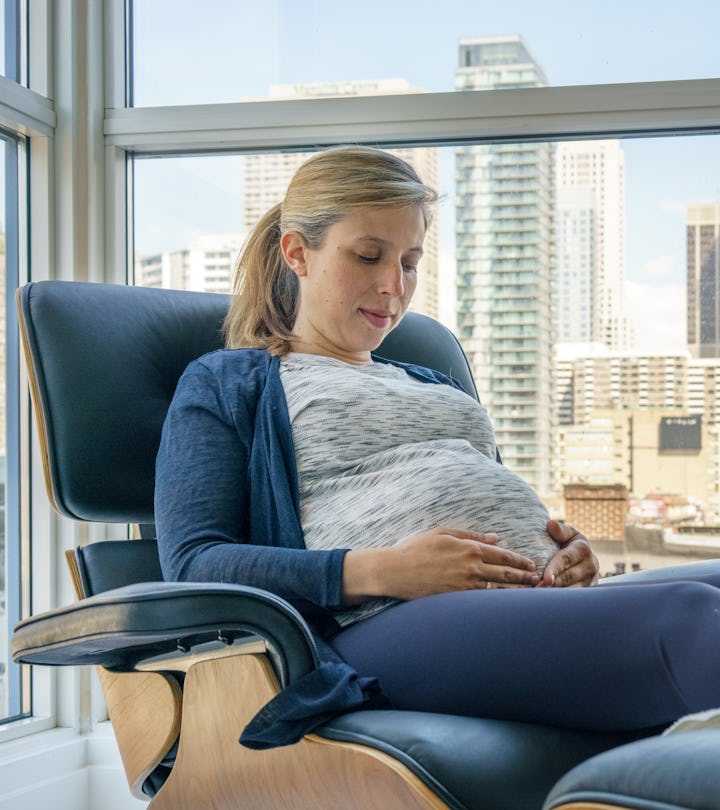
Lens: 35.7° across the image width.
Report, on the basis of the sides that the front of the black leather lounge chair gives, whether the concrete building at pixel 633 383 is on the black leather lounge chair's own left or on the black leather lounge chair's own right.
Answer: on the black leather lounge chair's own left

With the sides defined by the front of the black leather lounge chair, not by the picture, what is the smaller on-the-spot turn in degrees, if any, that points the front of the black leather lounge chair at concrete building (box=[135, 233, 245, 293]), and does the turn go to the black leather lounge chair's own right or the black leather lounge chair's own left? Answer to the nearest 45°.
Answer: approximately 135° to the black leather lounge chair's own left

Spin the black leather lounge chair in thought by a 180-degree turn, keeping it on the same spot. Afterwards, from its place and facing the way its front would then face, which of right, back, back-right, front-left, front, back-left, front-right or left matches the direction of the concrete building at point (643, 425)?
right

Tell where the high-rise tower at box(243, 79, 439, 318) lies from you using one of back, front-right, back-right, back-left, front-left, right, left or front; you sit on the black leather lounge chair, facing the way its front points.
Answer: back-left

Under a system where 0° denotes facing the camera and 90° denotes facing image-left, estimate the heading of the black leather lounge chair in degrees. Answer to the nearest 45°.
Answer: approximately 315°

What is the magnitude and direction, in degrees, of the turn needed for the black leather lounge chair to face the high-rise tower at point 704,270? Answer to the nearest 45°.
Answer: approximately 90° to its left

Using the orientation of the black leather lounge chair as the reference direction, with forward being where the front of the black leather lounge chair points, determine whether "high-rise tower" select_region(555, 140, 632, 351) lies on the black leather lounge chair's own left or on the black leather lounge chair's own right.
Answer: on the black leather lounge chair's own left
